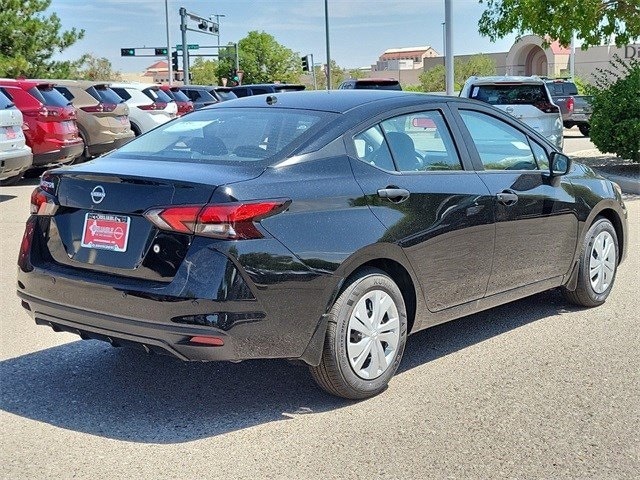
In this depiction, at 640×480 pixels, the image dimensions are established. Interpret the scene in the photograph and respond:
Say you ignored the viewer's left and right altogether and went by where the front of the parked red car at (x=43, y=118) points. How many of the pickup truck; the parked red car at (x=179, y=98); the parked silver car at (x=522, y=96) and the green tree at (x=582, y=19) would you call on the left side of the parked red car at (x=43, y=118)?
0

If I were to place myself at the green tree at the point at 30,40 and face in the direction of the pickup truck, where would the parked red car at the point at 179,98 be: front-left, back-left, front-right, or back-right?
front-right

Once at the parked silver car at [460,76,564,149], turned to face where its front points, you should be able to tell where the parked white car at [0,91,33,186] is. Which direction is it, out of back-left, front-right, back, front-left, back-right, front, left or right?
back-left

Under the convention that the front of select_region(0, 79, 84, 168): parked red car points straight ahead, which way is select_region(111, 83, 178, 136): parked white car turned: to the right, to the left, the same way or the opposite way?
the same way

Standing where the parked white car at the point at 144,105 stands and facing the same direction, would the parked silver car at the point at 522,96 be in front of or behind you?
behind

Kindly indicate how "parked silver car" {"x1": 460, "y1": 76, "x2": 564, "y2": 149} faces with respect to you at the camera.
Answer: facing away from the viewer

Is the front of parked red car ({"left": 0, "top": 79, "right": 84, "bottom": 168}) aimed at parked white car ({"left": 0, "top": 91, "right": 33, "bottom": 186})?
no

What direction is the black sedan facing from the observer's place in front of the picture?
facing away from the viewer and to the right of the viewer

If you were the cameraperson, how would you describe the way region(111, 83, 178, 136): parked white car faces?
facing away from the viewer and to the left of the viewer

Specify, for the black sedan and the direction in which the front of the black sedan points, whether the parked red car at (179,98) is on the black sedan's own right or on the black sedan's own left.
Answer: on the black sedan's own left

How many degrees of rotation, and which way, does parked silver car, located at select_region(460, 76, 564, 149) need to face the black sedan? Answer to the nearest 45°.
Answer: approximately 180°

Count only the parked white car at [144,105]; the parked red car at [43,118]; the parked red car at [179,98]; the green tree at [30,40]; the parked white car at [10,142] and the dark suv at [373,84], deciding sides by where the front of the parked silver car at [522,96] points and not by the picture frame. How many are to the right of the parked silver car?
0

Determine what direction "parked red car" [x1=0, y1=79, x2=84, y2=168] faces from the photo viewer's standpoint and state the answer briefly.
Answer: facing away from the viewer and to the left of the viewer

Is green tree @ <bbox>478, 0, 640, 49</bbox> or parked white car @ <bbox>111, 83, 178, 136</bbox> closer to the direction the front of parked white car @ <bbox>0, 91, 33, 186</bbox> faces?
the parked white car
